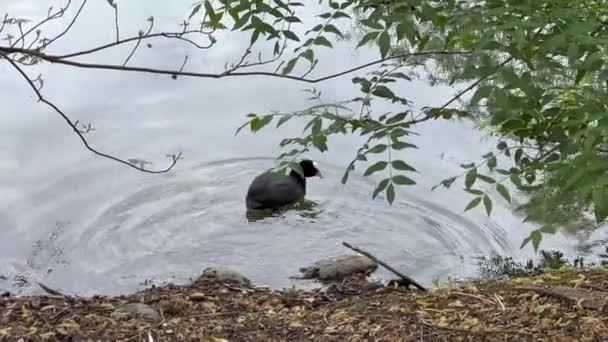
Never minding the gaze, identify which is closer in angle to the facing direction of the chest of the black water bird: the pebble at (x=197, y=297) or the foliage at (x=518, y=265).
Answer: the foliage

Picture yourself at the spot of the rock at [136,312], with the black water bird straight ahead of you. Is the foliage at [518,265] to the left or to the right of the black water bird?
right

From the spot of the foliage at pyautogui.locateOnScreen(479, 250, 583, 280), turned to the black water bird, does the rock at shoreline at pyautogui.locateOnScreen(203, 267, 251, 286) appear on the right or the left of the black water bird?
left

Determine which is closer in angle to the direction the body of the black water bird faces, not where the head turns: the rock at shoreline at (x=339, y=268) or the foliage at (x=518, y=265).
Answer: the foliage

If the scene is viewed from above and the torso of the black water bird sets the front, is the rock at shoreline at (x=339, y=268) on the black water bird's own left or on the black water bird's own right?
on the black water bird's own right

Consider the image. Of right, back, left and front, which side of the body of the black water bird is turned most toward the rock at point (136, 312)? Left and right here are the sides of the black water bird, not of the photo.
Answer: right

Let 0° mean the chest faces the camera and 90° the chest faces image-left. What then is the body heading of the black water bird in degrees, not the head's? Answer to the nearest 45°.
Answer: approximately 270°

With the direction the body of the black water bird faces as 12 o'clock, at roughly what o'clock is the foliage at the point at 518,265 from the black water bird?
The foliage is roughly at 1 o'clock from the black water bird.

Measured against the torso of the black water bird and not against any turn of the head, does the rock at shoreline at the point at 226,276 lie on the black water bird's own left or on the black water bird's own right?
on the black water bird's own right

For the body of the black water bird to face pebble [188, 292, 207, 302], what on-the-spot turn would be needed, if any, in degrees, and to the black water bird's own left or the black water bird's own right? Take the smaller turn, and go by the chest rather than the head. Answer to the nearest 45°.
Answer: approximately 90° to the black water bird's own right
